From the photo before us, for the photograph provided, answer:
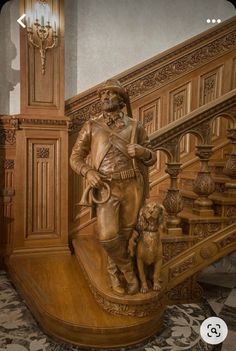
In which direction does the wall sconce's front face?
toward the camera

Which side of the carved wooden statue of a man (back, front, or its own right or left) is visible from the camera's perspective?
front

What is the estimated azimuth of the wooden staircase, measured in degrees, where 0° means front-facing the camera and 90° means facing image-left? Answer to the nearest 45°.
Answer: approximately 45°

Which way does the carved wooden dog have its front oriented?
toward the camera

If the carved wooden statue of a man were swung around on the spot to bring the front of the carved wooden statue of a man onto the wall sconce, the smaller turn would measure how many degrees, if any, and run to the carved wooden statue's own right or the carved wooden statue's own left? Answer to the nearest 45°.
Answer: approximately 135° to the carved wooden statue's own right

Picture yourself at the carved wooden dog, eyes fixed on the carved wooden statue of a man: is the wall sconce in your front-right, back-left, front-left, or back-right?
front-right

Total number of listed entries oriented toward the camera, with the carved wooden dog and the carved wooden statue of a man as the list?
2

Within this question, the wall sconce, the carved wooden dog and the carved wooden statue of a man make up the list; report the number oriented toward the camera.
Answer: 3
